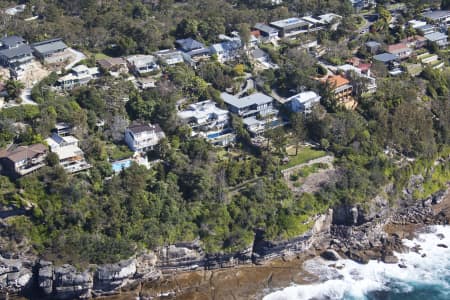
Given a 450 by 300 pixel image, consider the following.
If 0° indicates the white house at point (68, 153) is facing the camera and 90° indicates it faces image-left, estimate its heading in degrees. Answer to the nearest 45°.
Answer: approximately 315°

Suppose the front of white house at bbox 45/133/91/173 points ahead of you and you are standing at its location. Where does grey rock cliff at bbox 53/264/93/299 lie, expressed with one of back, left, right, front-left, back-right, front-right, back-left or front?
front-right

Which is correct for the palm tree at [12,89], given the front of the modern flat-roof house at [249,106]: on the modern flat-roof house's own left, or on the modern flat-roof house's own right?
on the modern flat-roof house's own right

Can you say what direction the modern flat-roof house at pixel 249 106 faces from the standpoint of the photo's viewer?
facing the viewer and to the right of the viewer

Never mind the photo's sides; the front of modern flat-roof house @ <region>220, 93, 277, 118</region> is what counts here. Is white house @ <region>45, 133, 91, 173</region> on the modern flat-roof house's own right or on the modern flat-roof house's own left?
on the modern flat-roof house's own right

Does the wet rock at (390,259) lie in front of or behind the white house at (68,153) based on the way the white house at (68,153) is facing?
in front

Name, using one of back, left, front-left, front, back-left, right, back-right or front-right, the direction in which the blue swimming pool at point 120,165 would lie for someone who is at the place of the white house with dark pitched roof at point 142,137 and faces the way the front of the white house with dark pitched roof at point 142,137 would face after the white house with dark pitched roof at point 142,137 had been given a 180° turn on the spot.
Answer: left

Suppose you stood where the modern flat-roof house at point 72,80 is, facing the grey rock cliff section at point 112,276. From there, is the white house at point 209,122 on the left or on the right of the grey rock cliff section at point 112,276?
left

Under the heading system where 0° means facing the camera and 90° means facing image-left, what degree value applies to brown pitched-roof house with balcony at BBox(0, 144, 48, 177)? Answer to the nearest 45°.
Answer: approximately 315°

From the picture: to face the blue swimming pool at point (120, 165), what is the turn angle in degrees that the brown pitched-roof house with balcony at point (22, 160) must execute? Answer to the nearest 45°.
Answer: approximately 45° to its left

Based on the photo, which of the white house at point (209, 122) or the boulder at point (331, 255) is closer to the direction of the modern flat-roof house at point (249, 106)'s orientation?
the boulder

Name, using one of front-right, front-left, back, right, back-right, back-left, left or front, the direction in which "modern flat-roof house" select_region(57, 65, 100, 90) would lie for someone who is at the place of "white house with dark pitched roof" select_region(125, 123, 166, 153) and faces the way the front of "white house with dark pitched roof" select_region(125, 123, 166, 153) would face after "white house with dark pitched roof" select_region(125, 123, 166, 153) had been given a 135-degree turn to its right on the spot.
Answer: front-right
